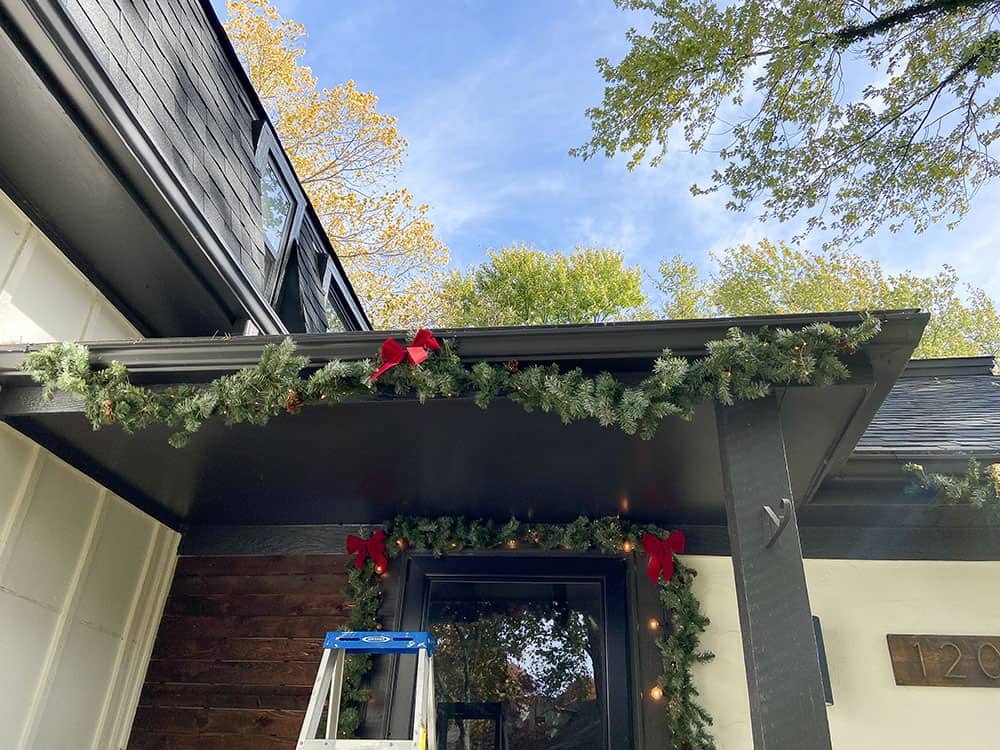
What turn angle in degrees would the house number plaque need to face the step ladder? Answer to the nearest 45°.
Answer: approximately 45° to its right

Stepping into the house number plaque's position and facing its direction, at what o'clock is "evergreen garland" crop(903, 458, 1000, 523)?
The evergreen garland is roughly at 11 o'clock from the house number plaque.

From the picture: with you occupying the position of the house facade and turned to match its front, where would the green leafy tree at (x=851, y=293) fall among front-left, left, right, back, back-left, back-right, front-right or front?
back-left

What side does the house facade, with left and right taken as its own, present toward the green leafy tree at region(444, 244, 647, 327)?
back

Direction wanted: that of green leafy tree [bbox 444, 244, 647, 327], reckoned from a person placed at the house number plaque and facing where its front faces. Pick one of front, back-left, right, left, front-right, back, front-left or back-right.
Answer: back-right

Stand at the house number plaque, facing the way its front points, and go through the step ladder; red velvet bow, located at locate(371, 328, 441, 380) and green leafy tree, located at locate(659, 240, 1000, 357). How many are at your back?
1
